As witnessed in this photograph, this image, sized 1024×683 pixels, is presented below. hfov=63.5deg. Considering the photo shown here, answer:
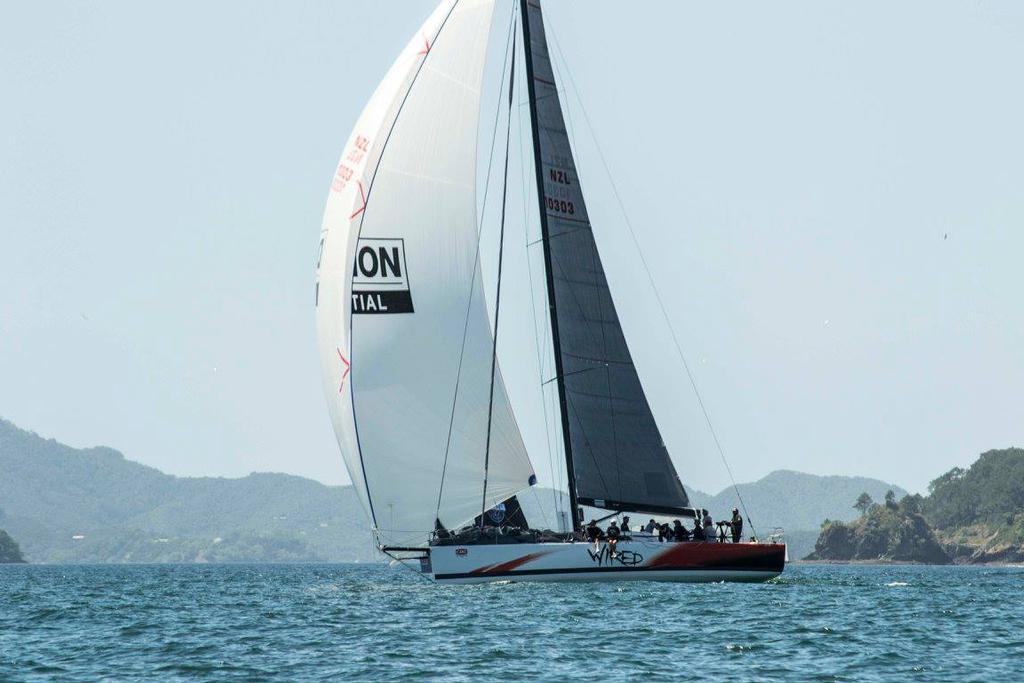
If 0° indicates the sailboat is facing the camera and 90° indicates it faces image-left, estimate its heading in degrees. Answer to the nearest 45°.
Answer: approximately 90°
